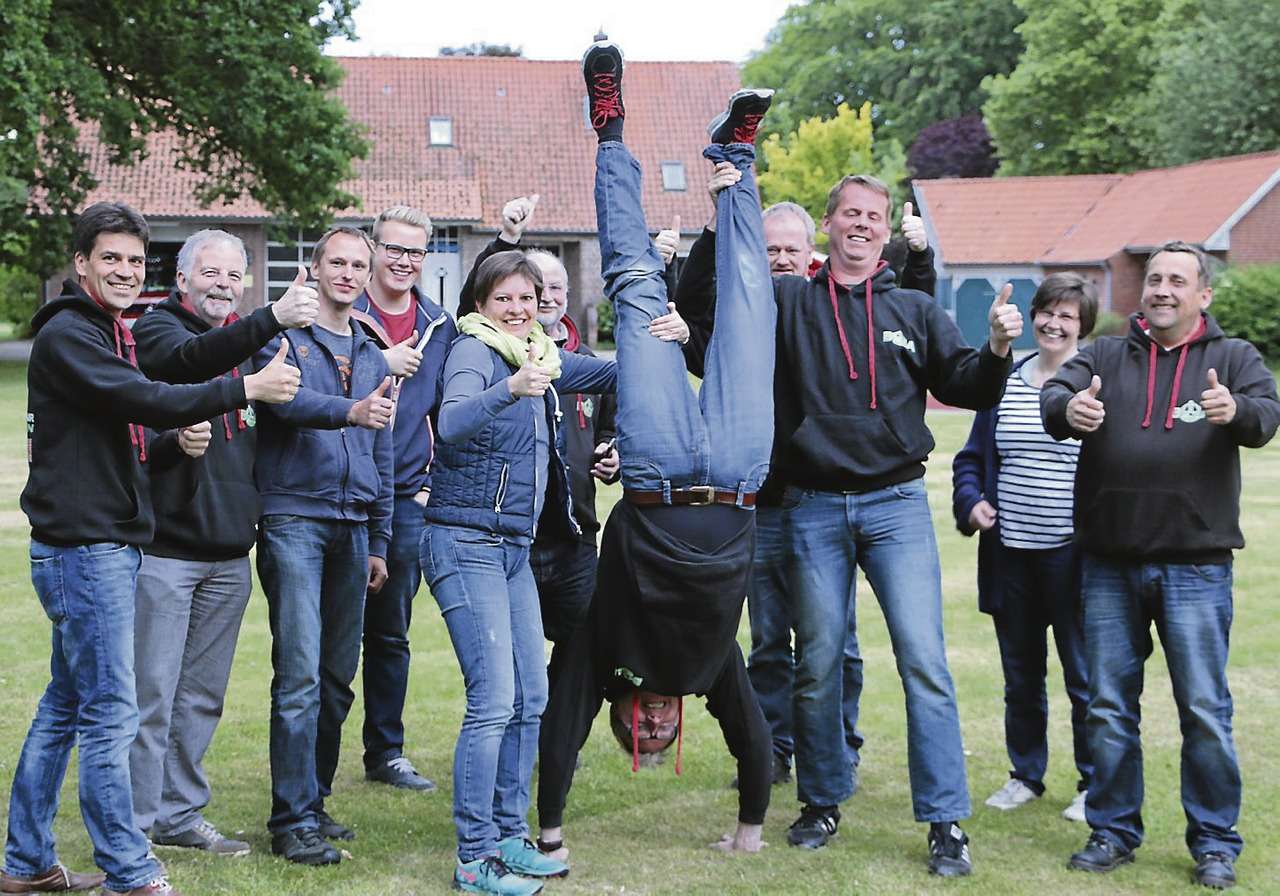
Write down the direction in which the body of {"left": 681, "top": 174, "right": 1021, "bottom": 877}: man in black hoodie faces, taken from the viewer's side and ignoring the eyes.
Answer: toward the camera

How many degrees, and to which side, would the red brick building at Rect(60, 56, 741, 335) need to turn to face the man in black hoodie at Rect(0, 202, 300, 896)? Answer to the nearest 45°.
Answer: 0° — it already faces them

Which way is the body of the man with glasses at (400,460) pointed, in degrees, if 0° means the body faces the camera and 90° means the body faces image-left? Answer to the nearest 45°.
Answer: approximately 0°

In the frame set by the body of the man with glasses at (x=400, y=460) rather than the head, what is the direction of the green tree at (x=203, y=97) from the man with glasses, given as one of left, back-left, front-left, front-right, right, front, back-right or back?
back

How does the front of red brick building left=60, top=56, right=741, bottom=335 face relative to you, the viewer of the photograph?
facing the viewer

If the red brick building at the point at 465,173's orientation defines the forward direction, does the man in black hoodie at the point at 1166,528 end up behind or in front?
in front

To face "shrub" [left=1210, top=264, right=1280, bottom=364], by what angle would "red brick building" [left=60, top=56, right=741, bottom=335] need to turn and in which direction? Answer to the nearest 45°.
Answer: approximately 45° to its left

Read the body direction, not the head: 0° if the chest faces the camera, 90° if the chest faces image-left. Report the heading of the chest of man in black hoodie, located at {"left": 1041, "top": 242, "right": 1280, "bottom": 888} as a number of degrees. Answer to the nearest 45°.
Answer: approximately 0°

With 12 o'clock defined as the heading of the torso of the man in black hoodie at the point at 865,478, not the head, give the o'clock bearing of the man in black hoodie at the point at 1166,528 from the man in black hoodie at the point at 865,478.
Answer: the man in black hoodie at the point at 1166,528 is roughly at 9 o'clock from the man in black hoodie at the point at 865,478.

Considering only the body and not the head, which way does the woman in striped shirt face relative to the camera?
toward the camera

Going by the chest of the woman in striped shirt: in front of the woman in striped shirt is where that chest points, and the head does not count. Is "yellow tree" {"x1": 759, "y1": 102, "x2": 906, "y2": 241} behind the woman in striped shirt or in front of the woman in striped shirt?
behind

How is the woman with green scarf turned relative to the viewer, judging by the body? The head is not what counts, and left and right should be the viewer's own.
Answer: facing the viewer and to the right of the viewer

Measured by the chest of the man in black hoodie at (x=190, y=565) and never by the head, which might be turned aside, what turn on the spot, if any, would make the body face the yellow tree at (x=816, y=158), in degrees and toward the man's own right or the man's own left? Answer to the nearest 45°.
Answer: approximately 90° to the man's own left

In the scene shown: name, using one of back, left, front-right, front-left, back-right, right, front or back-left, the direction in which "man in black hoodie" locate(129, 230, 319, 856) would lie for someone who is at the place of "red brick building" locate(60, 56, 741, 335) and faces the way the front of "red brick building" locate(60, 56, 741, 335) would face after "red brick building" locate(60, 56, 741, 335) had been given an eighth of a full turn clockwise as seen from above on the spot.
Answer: front-left

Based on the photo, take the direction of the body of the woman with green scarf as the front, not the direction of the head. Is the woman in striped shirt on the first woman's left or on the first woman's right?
on the first woman's left

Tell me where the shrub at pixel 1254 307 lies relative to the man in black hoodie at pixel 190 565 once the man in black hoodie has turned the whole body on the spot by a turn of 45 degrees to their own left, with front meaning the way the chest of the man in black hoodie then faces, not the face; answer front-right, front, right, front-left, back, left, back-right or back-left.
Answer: front-left
